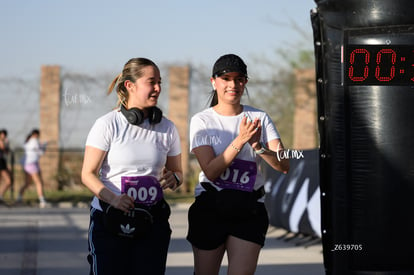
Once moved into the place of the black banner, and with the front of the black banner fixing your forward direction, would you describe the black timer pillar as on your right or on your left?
on your left

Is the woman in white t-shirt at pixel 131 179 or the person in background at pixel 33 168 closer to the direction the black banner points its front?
the woman in white t-shirt

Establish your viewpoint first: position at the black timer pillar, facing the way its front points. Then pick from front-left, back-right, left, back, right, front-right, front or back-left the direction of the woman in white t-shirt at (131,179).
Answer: front-right

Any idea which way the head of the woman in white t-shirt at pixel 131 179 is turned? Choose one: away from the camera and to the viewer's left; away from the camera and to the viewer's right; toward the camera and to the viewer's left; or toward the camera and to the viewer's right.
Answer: toward the camera and to the viewer's right

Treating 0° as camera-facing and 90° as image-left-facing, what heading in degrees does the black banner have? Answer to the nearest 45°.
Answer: approximately 45°

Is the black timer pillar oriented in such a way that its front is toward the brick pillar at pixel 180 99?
no

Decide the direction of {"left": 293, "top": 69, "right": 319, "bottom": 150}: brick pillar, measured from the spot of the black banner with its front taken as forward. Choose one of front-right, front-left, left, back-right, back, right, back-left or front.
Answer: back-right

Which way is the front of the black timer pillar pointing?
toward the camera

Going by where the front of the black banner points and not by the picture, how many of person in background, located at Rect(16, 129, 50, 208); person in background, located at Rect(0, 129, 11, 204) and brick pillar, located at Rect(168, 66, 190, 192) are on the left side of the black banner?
0

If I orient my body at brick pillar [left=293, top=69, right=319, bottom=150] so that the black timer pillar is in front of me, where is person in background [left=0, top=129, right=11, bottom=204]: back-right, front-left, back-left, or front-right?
front-right

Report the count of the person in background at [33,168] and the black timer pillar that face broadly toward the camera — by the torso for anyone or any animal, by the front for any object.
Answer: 1

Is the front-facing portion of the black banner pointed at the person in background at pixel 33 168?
no
